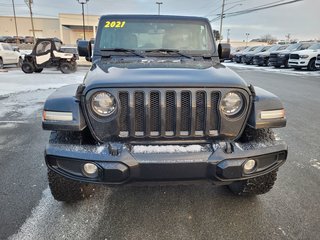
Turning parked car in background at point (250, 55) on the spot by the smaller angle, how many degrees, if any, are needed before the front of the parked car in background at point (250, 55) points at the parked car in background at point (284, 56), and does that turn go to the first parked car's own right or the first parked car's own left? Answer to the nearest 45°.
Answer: approximately 90° to the first parked car's own left

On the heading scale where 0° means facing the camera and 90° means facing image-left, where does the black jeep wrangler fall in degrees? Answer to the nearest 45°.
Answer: approximately 0°

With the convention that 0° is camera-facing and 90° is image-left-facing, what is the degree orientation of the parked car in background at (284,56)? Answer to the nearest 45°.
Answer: approximately 45°

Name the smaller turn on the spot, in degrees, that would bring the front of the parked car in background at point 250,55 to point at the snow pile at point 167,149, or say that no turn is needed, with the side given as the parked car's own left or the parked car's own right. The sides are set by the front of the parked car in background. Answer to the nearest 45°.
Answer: approximately 45° to the parked car's own left

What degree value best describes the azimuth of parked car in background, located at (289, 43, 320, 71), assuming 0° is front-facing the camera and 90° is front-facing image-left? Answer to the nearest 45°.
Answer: approximately 45°

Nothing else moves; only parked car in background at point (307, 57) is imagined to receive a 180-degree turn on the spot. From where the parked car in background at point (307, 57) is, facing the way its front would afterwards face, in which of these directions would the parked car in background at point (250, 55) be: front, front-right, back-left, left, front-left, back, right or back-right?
left

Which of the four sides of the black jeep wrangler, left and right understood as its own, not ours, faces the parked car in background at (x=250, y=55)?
back

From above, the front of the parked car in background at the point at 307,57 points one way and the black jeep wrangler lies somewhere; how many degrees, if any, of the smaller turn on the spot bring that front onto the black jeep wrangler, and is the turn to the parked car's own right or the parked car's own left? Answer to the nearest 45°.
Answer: approximately 45° to the parked car's own left

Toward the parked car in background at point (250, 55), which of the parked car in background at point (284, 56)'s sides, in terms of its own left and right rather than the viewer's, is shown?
right

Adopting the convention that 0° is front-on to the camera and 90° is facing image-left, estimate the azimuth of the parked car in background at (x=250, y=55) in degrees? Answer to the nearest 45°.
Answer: approximately 45°

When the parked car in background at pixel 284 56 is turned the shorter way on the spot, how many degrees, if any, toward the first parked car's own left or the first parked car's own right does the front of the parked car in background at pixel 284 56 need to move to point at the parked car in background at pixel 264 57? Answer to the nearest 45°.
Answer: approximately 90° to the first parked car's own right

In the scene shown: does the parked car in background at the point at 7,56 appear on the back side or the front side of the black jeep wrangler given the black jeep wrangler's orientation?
on the back side
